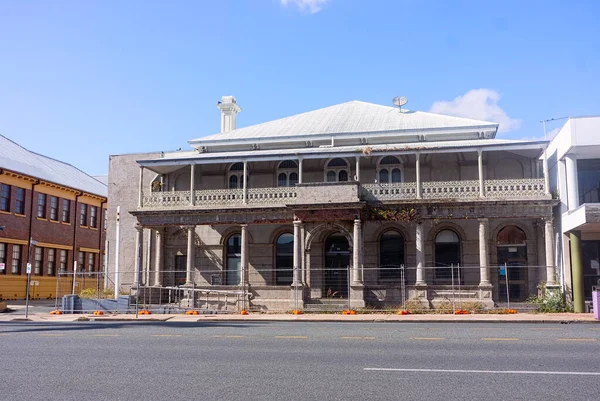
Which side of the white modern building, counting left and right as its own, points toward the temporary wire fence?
right

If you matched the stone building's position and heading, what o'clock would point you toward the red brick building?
The red brick building is roughly at 4 o'clock from the stone building.

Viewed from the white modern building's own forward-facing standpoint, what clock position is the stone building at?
The stone building is roughly at 3 o'clock from the white modern building.

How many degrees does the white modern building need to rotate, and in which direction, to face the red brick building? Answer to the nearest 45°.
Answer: approximately 90° to its right

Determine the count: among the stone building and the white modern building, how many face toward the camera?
2

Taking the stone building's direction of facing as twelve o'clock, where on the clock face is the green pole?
The green pole is roughly at 10 o'clock from the stone building.

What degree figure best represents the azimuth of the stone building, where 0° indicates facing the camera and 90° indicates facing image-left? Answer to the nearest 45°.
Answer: approximately 0°

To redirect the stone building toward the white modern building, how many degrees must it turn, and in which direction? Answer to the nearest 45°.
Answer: approximately 45° to its left
